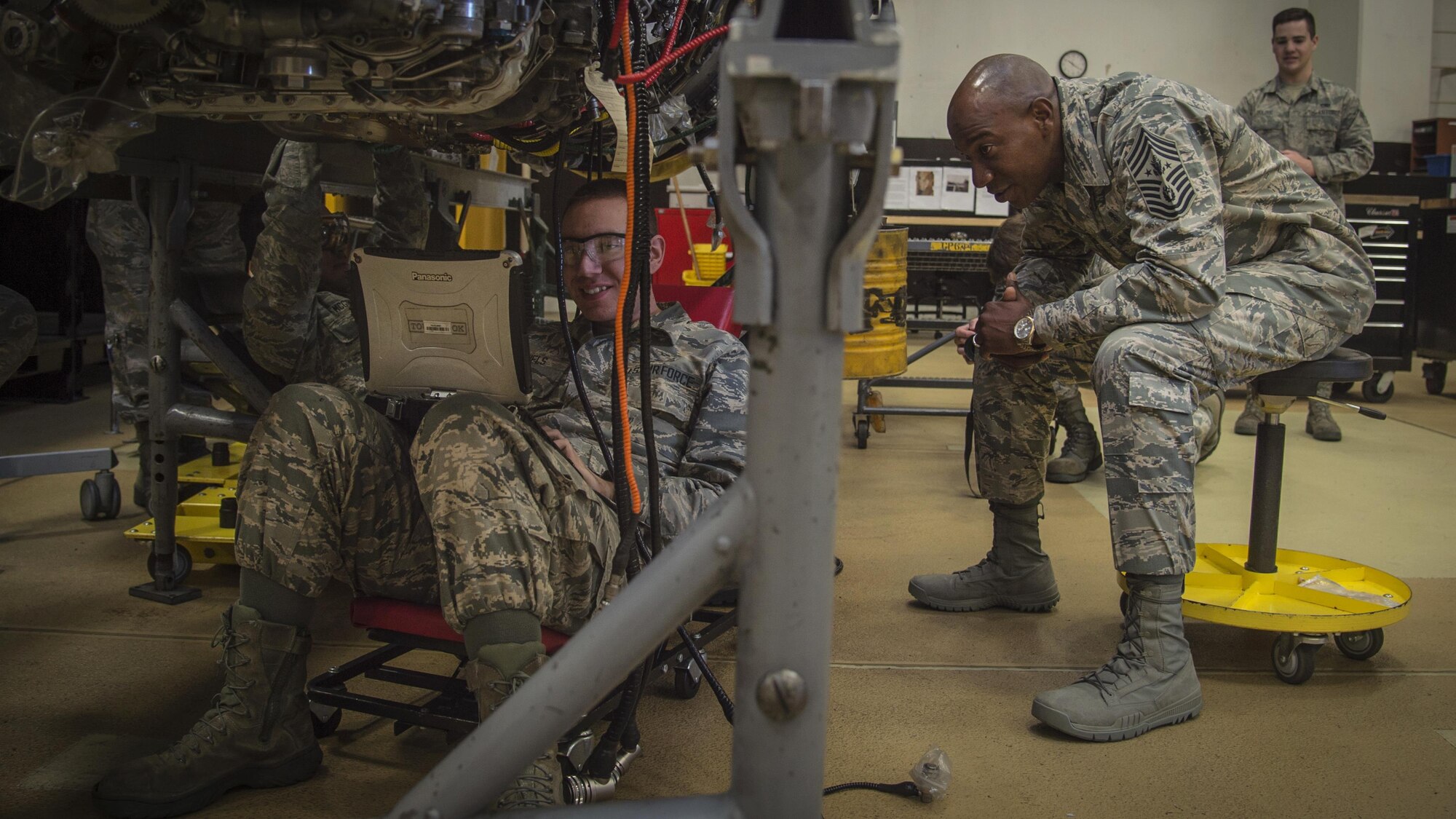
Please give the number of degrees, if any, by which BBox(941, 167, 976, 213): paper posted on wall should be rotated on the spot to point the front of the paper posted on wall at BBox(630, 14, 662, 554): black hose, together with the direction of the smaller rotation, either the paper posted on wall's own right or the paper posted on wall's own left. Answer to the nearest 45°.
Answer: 0° — it already faces it

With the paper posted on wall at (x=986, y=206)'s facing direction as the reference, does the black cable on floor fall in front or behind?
in front

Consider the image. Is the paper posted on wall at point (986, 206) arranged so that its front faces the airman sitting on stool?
yes

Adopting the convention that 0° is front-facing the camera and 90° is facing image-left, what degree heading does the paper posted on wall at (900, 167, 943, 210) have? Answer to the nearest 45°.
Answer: approximately 0°

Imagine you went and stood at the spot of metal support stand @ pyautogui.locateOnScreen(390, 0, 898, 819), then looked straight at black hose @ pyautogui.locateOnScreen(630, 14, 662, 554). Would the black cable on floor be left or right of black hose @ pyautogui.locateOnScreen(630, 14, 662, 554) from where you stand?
right

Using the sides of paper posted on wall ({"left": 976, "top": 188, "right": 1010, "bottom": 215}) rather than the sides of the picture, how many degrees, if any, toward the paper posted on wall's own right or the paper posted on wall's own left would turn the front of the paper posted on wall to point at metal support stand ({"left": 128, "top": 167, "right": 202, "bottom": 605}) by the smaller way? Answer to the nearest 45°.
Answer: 0° — it already faces it

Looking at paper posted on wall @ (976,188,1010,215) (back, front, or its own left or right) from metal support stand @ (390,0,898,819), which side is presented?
front

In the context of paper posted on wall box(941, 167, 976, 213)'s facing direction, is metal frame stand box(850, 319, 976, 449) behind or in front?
in front

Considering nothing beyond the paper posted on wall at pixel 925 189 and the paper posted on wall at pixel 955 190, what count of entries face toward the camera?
2
